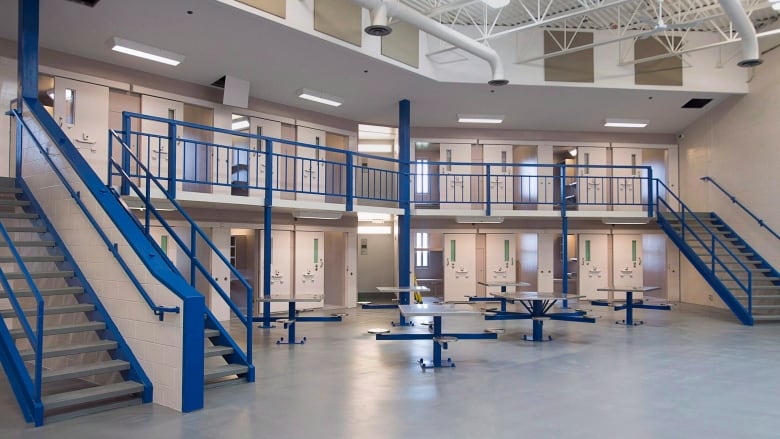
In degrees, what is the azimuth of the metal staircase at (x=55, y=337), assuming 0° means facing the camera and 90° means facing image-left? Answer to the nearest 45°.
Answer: approximately 315°

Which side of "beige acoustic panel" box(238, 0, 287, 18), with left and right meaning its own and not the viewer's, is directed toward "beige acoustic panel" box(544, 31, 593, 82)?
left

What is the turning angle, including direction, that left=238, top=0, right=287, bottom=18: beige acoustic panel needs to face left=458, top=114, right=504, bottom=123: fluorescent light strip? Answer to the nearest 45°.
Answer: approximately 90° to its left

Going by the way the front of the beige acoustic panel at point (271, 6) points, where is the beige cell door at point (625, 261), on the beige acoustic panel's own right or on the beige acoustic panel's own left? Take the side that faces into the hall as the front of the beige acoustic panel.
on the beige acoustic panel's own left

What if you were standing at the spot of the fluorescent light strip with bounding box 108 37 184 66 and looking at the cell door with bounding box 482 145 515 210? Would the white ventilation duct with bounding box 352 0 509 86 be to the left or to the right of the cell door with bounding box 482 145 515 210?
right

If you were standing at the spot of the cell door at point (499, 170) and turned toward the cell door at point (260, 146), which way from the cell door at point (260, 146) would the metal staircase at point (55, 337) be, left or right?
left

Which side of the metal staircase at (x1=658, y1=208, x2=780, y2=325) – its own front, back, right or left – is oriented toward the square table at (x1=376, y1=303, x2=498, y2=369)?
right

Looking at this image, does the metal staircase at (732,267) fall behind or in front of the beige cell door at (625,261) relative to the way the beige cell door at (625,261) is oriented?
in front

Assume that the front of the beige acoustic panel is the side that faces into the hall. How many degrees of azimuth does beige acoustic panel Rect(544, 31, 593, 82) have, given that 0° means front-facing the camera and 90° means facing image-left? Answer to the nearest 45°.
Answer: approximately 0°
